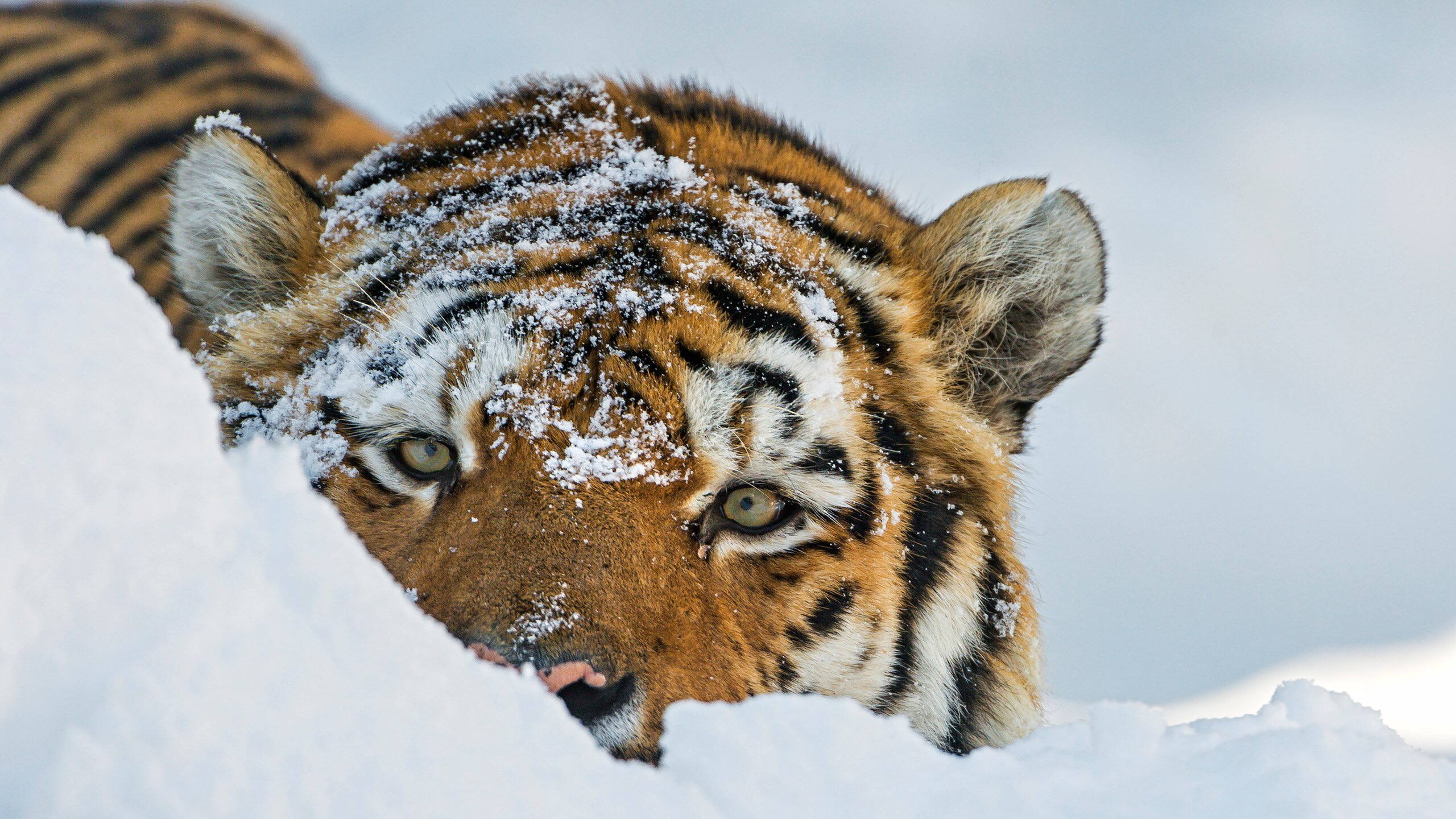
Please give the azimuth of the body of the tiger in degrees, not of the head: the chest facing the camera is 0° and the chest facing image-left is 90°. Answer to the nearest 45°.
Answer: approximately 0°
